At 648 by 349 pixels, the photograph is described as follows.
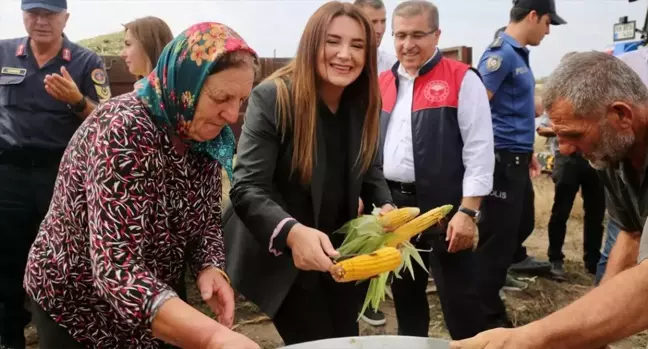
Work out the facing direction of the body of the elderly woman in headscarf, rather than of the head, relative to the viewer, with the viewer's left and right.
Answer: facing the viewer and to the right of the viewer

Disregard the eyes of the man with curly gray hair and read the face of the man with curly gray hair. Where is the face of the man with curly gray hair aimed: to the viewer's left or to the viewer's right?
to the viewer's left

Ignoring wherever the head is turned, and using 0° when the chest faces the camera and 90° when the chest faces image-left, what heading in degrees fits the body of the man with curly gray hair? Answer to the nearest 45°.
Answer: approximately 90°

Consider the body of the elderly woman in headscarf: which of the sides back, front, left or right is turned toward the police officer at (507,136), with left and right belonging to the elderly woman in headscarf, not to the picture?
left

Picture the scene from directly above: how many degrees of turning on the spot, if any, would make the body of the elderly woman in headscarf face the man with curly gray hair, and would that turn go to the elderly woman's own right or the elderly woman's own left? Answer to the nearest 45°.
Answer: approximately 45° to the elderly woman's own left

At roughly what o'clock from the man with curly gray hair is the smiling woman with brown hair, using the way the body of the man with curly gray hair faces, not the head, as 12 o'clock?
The smiling woman with brown hair is roughly at 12 o'clock from the man with curly gray hair.

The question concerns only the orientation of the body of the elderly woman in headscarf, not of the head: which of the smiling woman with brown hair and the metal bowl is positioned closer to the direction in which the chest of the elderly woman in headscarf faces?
the metal bowl

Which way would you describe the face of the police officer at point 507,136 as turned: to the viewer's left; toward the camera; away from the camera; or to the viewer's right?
to the viewer's right

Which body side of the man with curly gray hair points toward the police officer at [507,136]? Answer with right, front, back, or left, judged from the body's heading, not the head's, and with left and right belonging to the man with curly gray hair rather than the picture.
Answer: right

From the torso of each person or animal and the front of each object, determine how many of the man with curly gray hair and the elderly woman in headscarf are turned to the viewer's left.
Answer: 1

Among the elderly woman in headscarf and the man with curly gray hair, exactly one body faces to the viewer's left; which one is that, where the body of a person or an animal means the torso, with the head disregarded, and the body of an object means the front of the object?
the man with curly gray hair

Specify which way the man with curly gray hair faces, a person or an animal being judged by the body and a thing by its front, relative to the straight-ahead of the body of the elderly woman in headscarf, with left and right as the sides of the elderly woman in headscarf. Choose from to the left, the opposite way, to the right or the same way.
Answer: the opposite way

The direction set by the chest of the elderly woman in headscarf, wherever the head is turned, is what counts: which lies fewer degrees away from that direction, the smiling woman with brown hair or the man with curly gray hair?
the man with curly gray hair

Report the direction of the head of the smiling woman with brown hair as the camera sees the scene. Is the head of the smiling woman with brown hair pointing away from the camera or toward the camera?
toward the camera

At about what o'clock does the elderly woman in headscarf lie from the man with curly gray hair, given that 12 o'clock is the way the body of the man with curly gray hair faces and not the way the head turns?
The elderly woman in headscarf is roughly at 11 o'clock from the man with curly gray hair.
